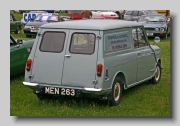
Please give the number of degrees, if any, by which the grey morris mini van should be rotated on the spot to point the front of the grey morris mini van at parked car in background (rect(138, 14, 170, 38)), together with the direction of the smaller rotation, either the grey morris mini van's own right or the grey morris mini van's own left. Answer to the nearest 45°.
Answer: approximately 45° to the grey morris mini van's own left

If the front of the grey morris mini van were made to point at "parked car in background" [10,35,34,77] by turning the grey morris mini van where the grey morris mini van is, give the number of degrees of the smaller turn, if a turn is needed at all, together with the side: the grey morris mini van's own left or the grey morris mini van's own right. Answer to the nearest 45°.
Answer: approximately 90° to the grey morris mini van's own left

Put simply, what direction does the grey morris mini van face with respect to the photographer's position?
facing away from the viewer and to the right of the viewer
